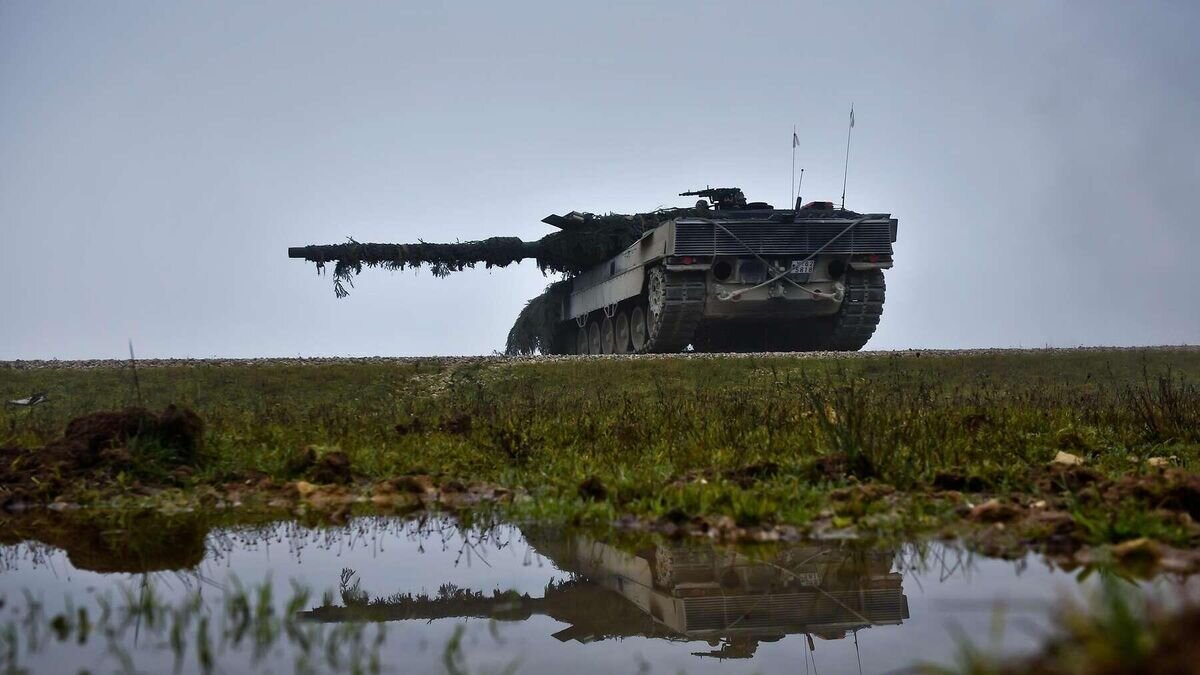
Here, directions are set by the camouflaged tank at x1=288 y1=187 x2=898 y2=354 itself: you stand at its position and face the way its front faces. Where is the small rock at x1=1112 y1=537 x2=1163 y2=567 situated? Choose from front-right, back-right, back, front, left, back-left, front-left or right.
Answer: back-left

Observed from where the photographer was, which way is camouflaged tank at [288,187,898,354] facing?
facing away from the viewer and to the left of the viewer

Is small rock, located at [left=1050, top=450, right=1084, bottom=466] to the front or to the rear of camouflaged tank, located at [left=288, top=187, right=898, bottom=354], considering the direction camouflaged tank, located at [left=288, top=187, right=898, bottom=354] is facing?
to the rear

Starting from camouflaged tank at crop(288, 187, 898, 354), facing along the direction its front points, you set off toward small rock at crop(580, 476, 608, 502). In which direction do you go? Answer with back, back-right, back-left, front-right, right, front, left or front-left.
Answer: back-left

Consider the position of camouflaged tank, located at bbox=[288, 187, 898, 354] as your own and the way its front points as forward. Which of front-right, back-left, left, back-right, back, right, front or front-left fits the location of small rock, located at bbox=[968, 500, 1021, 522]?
back-left

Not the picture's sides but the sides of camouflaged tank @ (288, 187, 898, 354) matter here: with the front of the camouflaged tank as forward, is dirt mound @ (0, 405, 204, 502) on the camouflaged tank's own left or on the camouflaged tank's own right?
on the camouflaged tank's own left

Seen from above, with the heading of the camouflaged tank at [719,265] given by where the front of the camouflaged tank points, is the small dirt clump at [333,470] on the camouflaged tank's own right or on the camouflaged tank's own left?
on the camouflaged tank's own left

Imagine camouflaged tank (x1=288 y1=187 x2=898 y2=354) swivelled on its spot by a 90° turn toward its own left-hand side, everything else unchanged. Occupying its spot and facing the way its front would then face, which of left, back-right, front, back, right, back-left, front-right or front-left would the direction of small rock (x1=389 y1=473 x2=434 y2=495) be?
front-left
